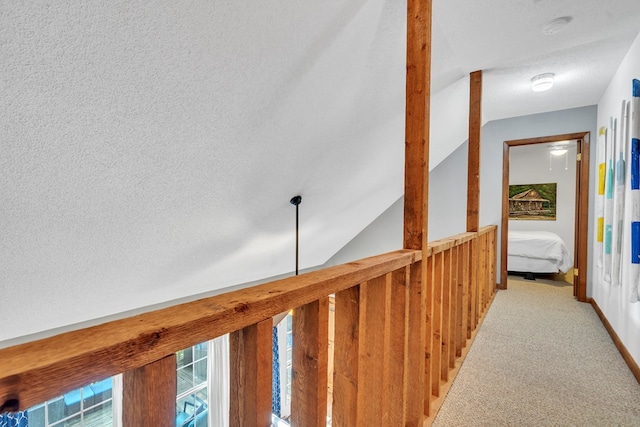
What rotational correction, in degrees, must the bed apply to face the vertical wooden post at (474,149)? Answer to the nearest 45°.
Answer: approximately 90° to its right

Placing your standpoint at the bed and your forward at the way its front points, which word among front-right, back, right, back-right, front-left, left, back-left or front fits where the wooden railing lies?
right
